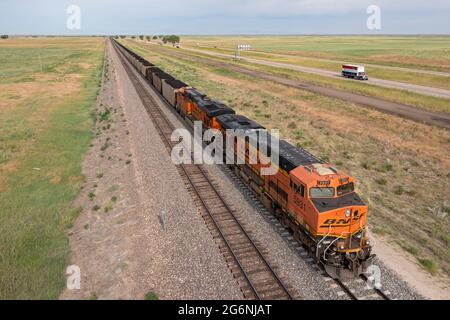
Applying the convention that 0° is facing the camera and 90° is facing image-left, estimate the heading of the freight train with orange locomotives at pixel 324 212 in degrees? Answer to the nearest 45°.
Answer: approximately 315°
